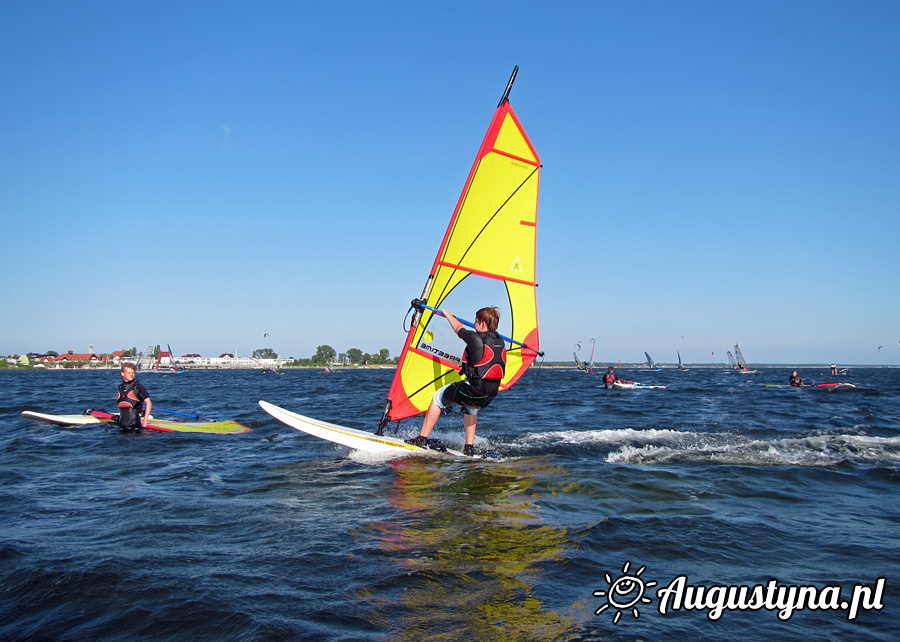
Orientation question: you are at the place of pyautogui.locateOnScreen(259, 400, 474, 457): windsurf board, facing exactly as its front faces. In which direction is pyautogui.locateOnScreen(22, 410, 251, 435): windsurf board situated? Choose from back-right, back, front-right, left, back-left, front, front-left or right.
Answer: front-right

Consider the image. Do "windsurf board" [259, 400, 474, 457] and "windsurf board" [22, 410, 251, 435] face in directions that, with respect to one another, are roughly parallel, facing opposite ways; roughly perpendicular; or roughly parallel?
roughly parallel

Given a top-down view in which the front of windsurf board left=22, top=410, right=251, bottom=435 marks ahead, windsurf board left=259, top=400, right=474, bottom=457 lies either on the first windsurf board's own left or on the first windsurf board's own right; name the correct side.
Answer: on the first windsurf board's own left

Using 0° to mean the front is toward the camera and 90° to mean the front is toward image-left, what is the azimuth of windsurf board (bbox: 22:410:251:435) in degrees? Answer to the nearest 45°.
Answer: approximately 90°

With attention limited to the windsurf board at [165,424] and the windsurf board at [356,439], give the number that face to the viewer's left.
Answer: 2

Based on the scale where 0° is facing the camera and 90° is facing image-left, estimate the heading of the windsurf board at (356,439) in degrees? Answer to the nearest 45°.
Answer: approximately 90°

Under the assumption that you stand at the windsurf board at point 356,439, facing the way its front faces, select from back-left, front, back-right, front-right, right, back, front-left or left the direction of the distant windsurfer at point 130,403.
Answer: front-right
